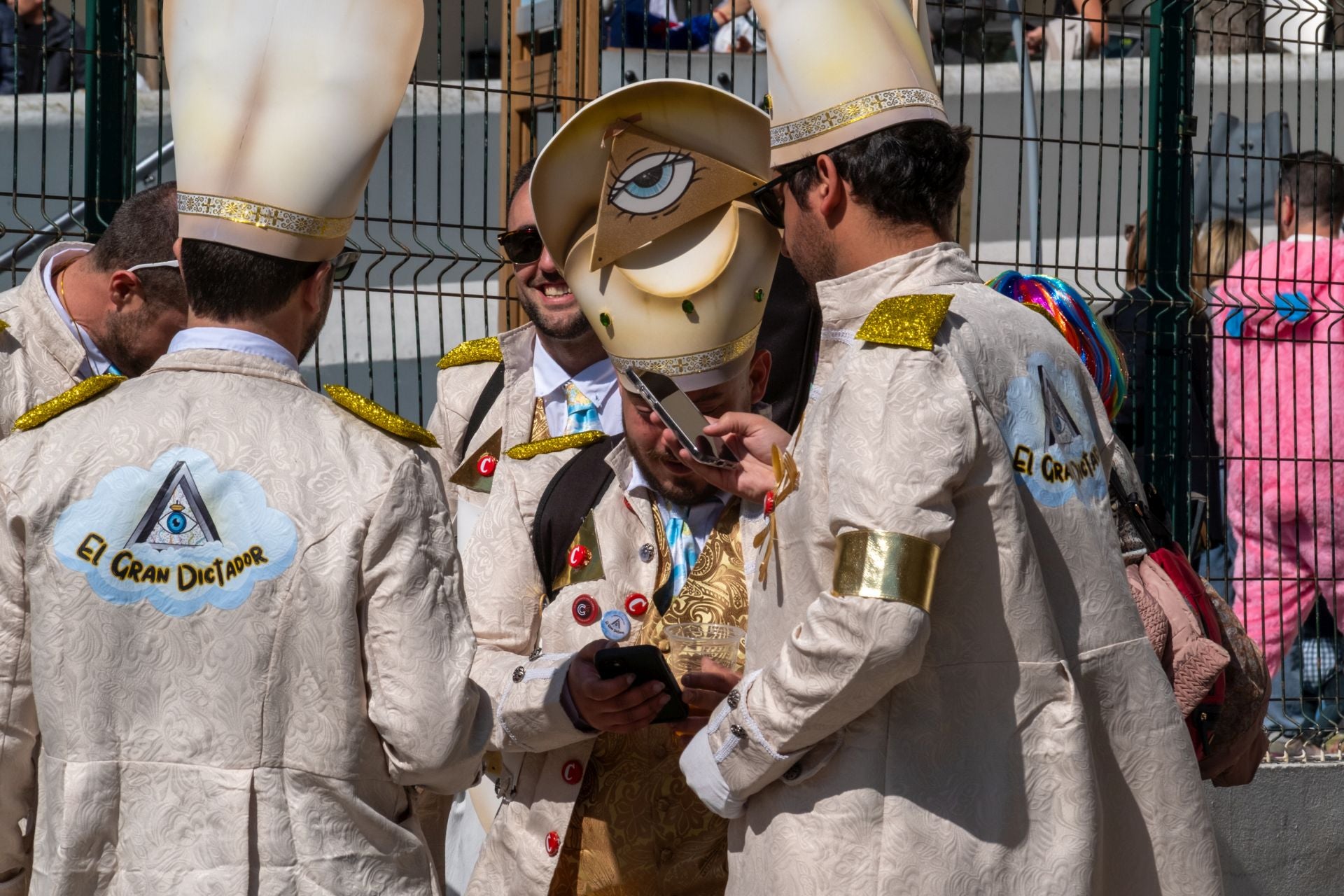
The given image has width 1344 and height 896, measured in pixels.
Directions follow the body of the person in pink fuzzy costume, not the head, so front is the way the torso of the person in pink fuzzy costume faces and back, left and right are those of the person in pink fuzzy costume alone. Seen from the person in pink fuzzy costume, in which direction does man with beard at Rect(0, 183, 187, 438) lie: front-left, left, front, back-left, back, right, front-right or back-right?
back-left

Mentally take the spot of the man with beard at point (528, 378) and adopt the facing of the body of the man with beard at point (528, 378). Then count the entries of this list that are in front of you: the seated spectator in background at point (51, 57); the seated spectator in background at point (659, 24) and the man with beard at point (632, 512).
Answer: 1

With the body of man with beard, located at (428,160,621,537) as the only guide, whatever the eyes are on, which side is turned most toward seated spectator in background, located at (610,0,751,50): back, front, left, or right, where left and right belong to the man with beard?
back

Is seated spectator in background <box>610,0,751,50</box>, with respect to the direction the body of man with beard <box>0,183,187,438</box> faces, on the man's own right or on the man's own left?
on the man's own left

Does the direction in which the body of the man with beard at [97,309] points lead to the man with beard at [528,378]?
yes

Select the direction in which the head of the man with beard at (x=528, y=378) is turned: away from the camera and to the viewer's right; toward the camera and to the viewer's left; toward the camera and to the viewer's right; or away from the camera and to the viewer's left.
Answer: toward the camera and to the viewer's right

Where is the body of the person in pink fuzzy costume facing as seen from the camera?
away from the camera

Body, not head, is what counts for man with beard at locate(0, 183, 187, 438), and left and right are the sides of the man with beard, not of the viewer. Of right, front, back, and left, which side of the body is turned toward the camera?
right

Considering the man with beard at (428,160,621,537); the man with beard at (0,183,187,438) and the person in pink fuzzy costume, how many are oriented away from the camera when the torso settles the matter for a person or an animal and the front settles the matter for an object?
1

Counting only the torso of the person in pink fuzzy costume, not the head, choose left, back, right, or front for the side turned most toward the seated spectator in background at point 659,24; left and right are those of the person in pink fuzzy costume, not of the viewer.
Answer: left

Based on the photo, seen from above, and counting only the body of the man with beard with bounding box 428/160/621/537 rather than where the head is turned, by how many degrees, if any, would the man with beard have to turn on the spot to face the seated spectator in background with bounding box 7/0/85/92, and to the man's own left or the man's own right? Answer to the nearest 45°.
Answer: approximately 135° to the man's own right

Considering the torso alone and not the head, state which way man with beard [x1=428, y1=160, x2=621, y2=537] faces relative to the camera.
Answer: toward the camera

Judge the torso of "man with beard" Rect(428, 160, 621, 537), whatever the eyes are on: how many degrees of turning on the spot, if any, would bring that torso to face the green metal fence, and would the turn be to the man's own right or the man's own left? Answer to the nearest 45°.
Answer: approximately 135° to the man's own left

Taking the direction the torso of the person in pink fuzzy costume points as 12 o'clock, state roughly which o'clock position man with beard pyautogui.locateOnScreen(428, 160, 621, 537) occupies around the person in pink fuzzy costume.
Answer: The man with beard is roughly at 7 o'clock from the person in pink fuzzy costume.

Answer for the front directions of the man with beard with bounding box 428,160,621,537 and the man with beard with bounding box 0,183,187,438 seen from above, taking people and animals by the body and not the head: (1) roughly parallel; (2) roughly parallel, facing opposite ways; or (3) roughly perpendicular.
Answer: roughly perpendicular
